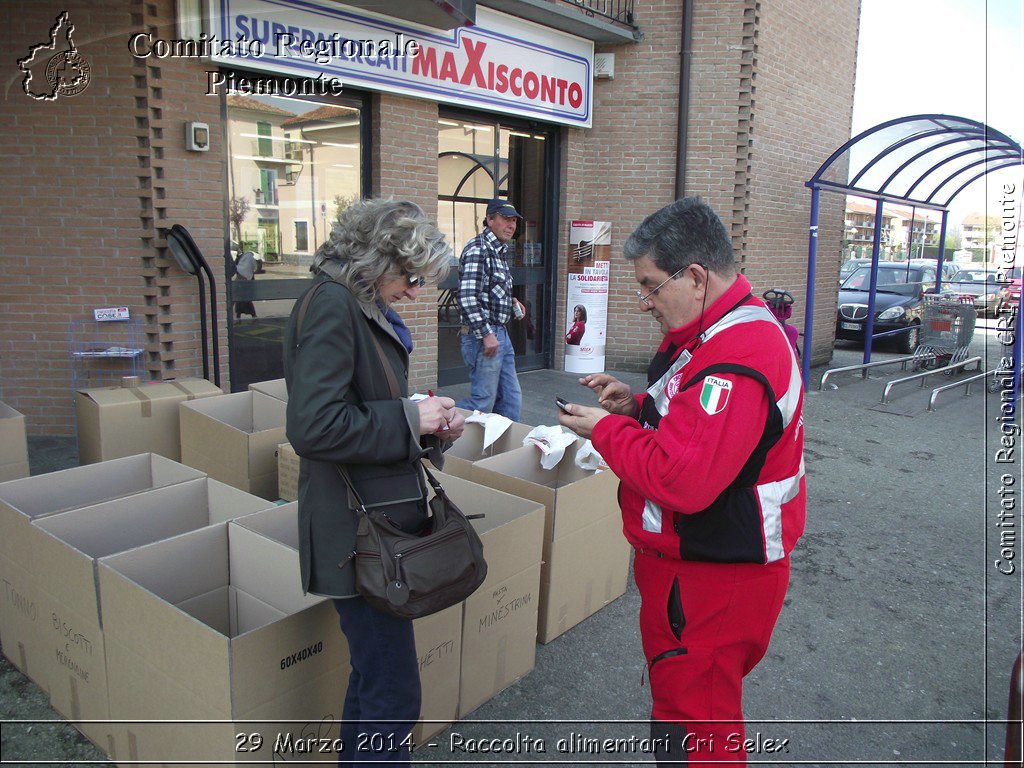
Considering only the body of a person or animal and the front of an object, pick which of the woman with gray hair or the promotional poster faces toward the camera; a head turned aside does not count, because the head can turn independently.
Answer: the promotional poster

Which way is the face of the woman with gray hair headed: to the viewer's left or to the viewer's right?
to the viewer's right

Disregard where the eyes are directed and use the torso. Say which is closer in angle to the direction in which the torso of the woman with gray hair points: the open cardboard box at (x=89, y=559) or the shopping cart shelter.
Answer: the shopping cart shelter

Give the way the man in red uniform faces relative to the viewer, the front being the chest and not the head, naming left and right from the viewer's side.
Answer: facing to the left of the viewer

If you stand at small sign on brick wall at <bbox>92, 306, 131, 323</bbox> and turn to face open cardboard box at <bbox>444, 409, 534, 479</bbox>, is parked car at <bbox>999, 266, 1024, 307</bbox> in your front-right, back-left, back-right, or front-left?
front-left

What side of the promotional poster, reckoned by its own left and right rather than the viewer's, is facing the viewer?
front

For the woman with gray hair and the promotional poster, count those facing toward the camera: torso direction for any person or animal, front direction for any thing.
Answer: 1

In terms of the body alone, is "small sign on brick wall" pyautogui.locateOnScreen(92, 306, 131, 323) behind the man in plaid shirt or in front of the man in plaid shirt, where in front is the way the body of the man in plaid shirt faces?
behind

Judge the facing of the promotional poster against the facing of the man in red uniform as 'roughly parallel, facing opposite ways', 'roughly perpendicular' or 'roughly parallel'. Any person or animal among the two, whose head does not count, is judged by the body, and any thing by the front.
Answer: roughly perpendicular

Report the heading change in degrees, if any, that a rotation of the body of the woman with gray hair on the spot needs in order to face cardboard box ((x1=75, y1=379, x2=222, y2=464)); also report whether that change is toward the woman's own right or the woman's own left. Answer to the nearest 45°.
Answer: approximately 135° to the woman's own left

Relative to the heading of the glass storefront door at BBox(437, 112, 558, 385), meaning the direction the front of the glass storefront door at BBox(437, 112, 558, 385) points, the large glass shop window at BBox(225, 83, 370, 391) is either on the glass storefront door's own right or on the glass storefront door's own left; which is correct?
on the glass storefront door's own right

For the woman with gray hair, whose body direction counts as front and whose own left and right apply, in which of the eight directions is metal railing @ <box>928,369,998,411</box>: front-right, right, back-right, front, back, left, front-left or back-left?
front-left

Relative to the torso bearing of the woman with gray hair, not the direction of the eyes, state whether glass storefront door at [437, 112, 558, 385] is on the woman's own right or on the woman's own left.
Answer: on the woman's own left

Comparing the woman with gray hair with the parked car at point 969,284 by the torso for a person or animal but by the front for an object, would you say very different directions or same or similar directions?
very different directions

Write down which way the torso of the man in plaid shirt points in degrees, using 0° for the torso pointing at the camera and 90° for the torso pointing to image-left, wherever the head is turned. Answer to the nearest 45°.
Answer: approximately 315°

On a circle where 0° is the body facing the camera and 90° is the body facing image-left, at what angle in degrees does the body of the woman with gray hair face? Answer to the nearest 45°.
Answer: approximately 270°

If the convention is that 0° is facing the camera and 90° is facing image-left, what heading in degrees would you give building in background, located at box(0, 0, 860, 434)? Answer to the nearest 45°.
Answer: approximately 315°

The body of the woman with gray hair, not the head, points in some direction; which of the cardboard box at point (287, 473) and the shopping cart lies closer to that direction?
the shopping cart
